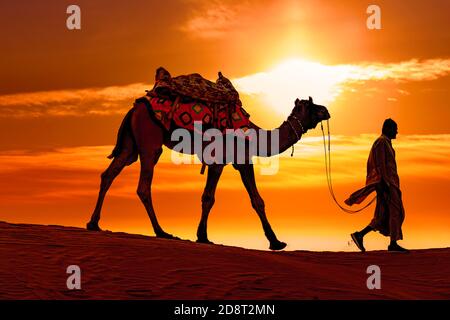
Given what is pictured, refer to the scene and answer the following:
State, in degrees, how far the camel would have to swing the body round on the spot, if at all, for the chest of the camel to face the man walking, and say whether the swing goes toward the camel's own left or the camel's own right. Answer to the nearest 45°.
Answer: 0° — it already faces them

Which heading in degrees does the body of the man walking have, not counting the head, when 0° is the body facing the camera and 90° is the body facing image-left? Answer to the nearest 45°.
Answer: approximately 270°

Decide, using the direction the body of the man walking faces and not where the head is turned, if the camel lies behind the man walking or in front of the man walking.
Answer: behind

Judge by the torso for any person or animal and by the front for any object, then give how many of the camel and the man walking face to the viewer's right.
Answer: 2

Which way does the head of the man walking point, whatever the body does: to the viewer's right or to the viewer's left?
to the viewer's right

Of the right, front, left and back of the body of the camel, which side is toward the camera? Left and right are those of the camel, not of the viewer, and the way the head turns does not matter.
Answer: right
